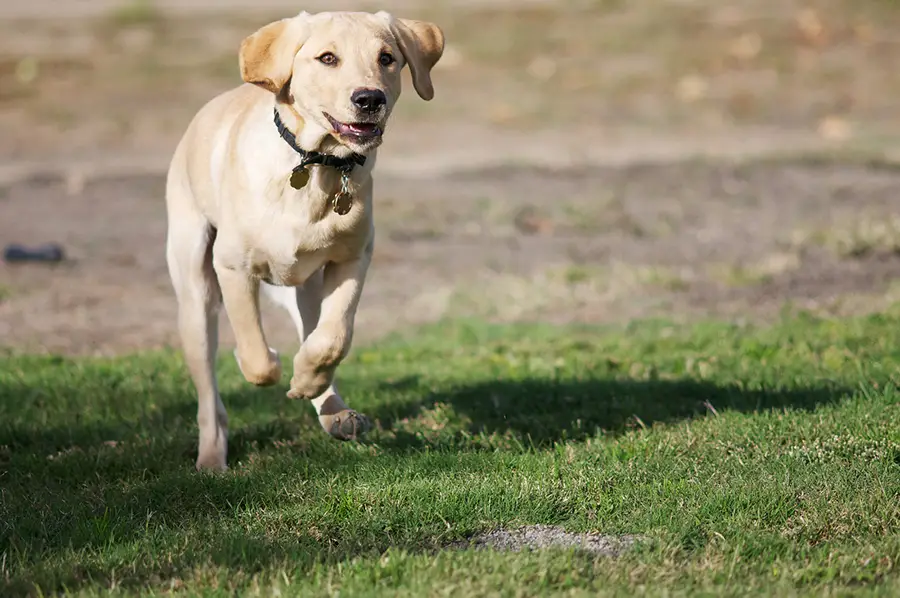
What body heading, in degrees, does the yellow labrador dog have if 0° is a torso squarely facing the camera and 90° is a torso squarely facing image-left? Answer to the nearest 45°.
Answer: approximately 315°
